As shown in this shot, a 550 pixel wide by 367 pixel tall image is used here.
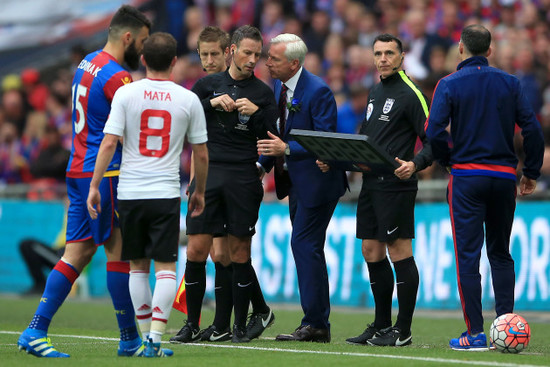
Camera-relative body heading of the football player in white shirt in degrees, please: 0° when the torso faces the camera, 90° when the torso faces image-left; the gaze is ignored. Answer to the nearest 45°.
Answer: approximately 180°

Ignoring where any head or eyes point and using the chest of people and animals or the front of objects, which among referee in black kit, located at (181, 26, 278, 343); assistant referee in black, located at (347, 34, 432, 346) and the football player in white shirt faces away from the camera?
the football player in white shirt

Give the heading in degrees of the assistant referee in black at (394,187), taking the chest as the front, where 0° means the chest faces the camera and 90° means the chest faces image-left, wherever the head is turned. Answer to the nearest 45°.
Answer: approximately 45°

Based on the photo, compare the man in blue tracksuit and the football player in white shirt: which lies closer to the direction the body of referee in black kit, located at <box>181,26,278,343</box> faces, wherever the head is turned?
the football player in white shirt

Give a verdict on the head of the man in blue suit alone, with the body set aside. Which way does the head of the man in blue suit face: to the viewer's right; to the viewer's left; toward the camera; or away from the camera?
to the viewer's left

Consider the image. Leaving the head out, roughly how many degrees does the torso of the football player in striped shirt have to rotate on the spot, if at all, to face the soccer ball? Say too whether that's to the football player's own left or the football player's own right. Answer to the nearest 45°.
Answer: approximately 45° to the football player's own right

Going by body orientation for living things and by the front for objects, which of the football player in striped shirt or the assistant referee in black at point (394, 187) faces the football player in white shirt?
the assistant referee in black

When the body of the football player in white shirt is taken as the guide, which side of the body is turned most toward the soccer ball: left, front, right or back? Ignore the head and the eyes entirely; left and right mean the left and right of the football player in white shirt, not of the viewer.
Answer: right

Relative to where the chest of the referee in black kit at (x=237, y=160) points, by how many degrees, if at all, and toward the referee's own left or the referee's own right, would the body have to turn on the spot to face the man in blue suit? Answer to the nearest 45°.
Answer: approximately 90° to the referee's own left

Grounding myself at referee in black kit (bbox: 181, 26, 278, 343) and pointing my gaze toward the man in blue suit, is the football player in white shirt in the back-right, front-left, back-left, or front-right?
back-right
